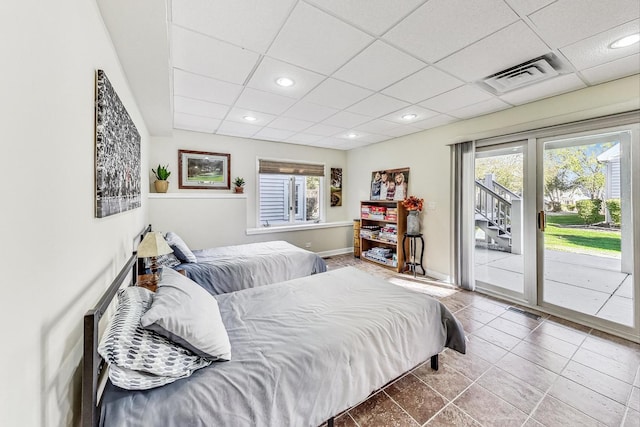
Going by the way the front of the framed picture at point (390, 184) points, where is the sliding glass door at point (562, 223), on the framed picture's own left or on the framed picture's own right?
on the framed picture's own left

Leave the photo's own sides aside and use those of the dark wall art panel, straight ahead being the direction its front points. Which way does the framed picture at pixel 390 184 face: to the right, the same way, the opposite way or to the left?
the opposite way

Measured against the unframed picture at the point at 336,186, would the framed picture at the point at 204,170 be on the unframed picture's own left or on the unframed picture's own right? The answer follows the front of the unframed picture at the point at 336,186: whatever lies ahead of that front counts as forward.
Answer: on the unframed picture's own right

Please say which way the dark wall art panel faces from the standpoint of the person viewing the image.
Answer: facing to the right of the viewer

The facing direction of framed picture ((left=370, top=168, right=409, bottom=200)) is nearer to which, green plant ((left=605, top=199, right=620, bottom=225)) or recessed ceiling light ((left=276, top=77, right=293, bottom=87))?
the recessed ceiling light

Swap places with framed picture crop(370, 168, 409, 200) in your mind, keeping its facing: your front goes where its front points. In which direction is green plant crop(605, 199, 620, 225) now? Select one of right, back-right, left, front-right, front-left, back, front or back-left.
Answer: left

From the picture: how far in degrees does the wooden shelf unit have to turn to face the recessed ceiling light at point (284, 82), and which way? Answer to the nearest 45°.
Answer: approximately 45° to its left

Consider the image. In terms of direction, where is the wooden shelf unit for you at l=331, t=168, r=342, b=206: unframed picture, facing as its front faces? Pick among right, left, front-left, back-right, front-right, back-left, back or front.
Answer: front-left

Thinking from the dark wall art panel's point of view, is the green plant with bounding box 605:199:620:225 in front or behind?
in front

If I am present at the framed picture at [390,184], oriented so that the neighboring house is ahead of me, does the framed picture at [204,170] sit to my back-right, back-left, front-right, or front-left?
back-right

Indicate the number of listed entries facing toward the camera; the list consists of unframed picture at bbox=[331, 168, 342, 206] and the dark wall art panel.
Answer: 1

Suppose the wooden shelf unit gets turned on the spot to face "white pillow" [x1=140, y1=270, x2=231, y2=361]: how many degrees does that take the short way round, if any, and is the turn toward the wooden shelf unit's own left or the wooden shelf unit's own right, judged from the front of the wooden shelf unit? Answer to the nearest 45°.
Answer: approximately 45° to the wooden shelf unit's own left
